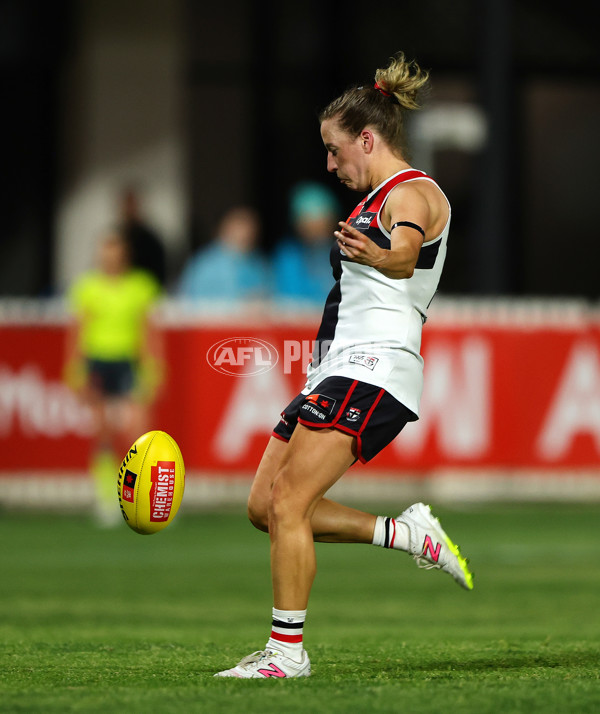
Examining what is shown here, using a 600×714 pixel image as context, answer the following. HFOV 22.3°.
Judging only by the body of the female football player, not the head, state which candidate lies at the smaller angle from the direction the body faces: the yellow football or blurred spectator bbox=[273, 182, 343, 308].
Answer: the yellow football

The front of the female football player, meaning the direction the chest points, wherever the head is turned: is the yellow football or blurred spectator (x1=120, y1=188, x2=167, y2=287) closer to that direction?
the yellow football

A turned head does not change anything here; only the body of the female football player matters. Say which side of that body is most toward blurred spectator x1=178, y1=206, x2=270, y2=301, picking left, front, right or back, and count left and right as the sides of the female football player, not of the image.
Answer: right

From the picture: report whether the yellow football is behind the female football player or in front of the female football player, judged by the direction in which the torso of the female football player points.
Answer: in front

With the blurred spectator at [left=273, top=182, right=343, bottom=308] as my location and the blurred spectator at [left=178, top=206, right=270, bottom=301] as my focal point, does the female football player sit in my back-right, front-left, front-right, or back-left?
back-left

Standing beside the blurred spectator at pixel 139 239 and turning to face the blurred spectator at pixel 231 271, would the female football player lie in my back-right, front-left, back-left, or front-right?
front-right

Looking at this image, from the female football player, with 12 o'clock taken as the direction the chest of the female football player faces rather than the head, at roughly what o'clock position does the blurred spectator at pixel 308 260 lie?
The blurred spectator is roughly at 3 o'clock from the female football player.

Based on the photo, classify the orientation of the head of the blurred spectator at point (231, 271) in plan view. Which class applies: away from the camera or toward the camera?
toward the camera

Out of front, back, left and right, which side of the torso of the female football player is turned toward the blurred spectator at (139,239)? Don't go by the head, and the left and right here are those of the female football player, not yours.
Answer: right

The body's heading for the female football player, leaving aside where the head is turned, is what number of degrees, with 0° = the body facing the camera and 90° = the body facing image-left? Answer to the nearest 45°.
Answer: approximately 90°

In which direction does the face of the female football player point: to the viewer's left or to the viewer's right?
to the viewer's left

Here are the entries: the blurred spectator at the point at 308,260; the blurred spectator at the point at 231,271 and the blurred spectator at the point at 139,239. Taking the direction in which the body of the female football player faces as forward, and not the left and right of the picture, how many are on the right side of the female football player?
3
